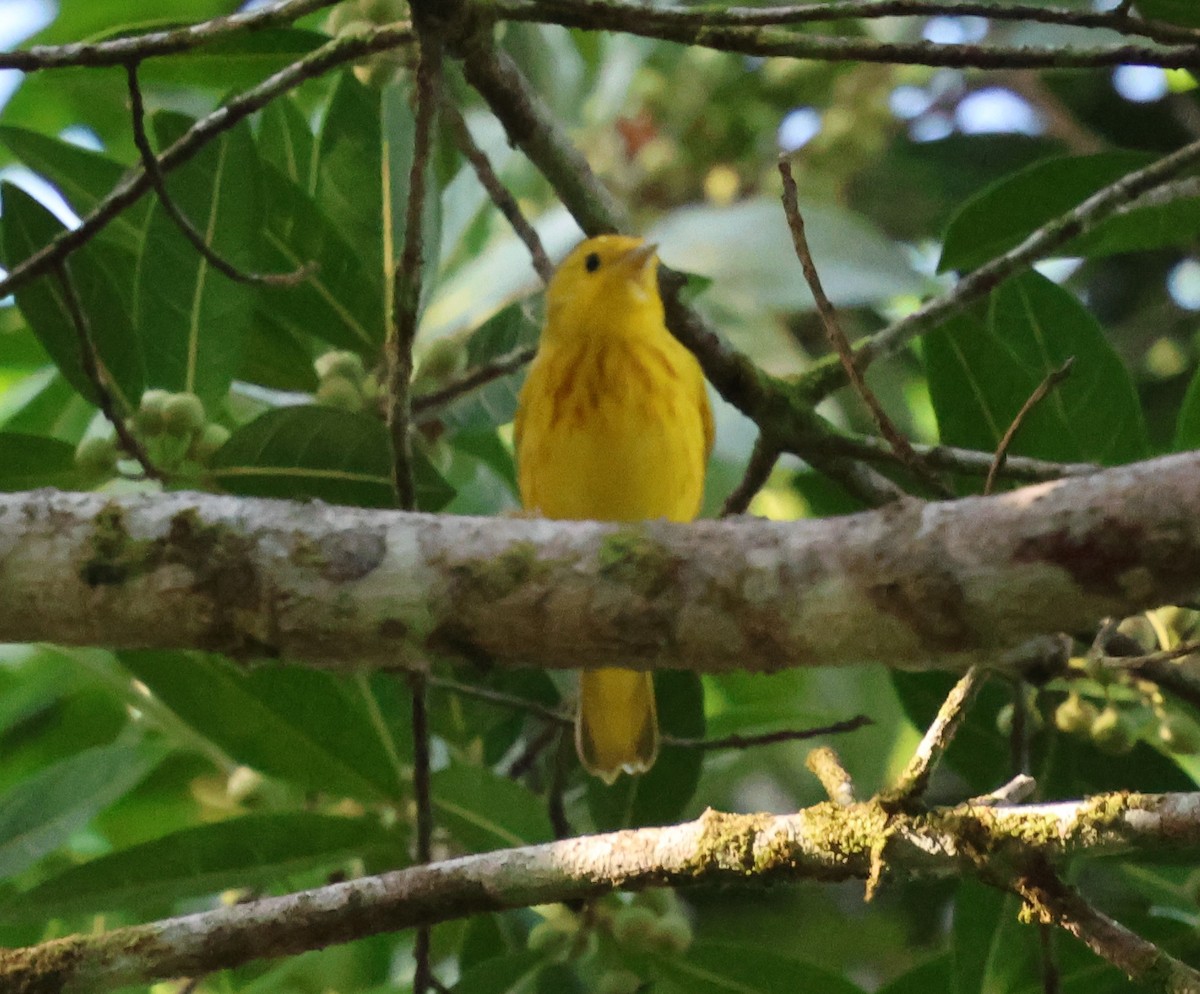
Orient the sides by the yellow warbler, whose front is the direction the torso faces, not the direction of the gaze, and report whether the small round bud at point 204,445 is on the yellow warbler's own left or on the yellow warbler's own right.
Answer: on the yellow warbler's own right

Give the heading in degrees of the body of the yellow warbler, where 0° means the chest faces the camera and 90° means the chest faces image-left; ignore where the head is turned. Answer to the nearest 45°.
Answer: approximately 0°
